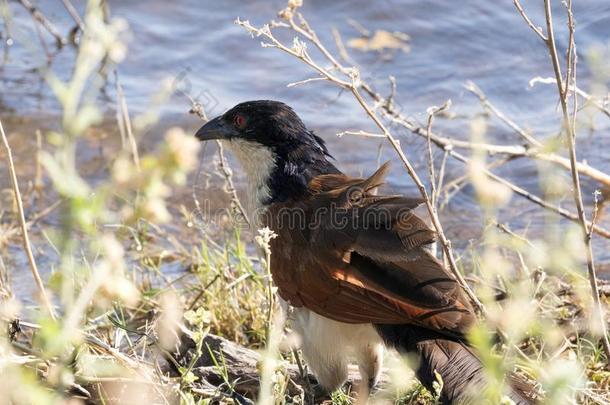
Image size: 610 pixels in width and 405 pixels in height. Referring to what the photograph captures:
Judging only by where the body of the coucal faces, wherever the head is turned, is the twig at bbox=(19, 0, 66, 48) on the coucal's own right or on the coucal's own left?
on the coucal's own right

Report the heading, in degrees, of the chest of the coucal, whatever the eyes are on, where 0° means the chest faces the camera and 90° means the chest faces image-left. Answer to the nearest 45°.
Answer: approximately 90°
